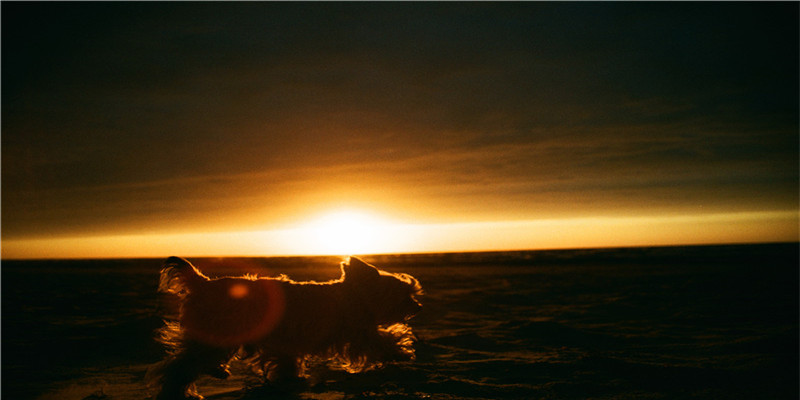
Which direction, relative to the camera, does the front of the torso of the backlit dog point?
to the viewer's right
